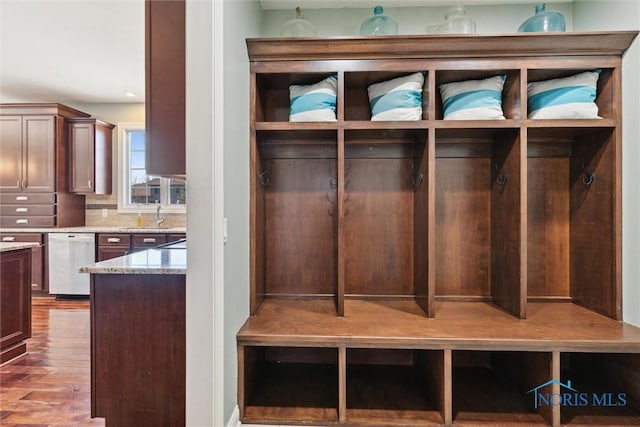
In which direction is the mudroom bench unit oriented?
toward the camera

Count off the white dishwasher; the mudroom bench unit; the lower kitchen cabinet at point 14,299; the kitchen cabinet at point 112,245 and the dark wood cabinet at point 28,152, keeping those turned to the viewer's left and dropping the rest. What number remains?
0

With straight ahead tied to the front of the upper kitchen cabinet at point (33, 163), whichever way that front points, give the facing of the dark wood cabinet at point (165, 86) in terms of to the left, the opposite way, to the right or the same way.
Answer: to the right

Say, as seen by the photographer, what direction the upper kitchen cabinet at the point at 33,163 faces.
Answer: facing the viewer

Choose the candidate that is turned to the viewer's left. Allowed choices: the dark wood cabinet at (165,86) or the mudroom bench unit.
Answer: the dark wood cabinet

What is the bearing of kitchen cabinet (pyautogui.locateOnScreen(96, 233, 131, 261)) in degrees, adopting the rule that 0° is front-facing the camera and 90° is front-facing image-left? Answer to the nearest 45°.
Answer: approximately 0°

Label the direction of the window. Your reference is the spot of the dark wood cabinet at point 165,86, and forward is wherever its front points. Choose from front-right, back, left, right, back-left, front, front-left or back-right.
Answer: right

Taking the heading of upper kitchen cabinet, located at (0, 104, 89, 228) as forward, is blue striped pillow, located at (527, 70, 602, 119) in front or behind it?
in front

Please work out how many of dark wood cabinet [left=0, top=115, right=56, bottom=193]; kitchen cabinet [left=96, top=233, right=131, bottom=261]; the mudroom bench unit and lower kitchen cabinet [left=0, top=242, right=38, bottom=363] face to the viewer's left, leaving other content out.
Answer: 0

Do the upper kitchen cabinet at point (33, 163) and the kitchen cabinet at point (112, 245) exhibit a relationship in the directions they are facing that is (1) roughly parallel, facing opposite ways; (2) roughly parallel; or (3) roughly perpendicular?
roughly parallel

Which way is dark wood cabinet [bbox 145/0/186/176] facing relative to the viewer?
to the viewer's left
